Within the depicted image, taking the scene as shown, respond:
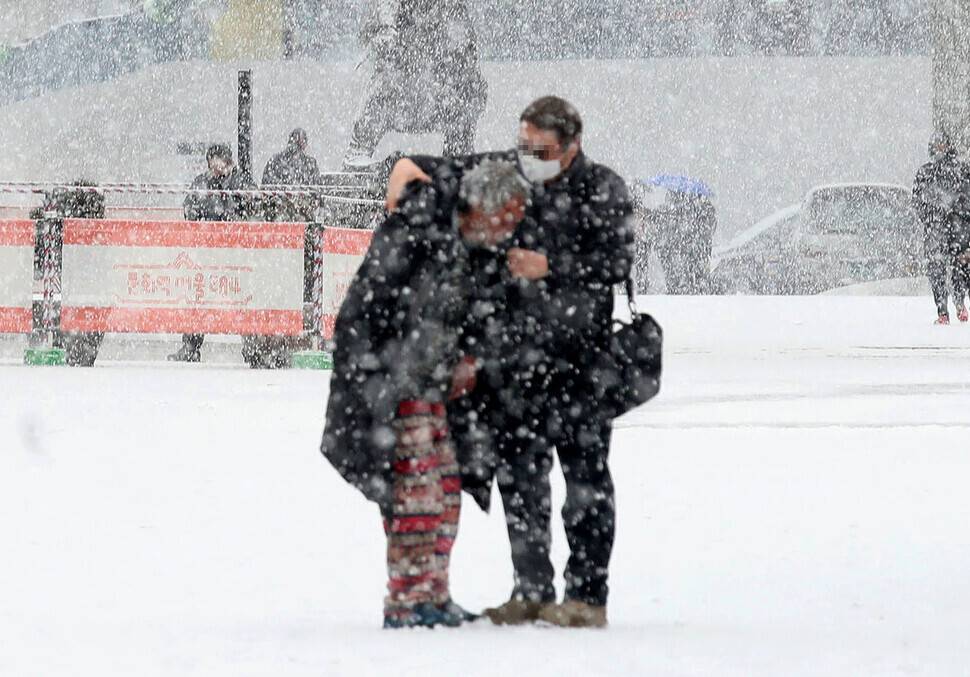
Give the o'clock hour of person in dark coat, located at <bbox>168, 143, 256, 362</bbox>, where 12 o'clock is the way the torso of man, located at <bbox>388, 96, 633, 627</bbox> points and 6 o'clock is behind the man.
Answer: The person in dark coat is roughly at 4 o'clock from the man.

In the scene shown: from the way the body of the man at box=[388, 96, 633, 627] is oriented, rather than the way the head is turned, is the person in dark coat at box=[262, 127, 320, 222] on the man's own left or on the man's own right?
on the man's own right

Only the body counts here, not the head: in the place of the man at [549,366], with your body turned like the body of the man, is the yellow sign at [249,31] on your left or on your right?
on your right

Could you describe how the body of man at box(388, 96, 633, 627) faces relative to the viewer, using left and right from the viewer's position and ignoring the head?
facing the viewer and to the left of the viewer

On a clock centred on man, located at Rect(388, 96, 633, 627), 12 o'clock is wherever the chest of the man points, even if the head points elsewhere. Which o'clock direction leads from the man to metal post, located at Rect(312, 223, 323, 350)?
The metal post is roughly at 4 o'clock from the man.

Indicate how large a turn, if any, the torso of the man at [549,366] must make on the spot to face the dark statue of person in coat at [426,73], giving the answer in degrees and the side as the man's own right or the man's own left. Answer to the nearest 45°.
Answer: approximately 135° to the man's own right

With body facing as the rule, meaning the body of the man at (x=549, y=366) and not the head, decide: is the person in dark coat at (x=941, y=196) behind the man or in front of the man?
behind

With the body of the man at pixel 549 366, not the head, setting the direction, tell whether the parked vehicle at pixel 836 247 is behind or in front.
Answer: behind
